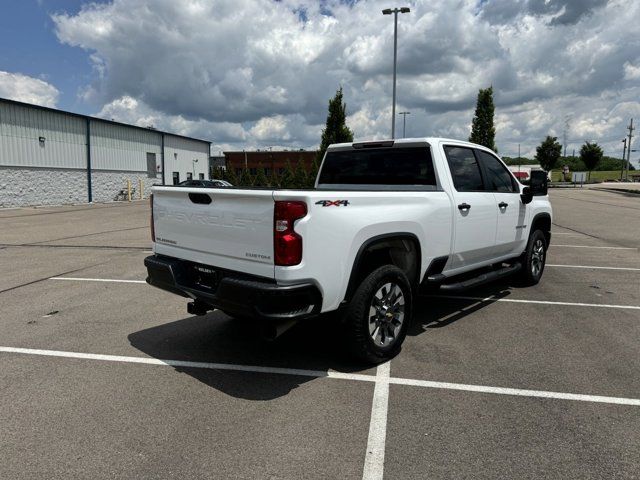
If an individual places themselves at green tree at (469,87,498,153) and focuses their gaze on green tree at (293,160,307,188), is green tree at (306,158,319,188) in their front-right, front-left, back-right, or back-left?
front-left

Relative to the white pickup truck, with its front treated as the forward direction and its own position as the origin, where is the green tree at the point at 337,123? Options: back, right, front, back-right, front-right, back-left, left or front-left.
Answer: front-left

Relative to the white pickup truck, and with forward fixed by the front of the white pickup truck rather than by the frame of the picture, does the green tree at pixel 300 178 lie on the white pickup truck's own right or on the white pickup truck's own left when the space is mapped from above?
on the white pickup truck's own left

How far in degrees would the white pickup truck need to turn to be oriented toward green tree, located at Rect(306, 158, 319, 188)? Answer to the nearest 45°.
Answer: approximately 45° to its left

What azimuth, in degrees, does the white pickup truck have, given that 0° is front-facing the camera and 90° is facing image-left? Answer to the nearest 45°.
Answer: approximately 225°

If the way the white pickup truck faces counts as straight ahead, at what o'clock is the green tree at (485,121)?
The green tree is roughly at 11 o'clock from the white pickup truck.

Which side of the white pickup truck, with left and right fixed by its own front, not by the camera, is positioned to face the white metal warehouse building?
left
